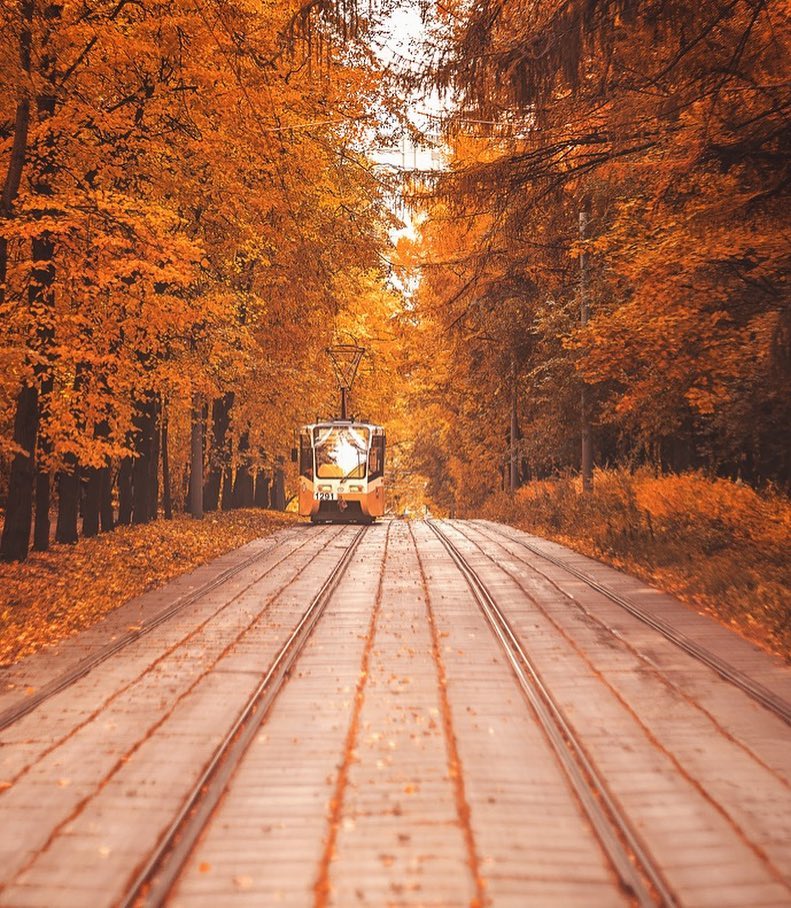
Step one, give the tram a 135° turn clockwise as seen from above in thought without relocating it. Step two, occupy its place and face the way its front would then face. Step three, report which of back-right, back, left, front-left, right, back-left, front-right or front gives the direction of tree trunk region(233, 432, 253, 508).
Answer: front

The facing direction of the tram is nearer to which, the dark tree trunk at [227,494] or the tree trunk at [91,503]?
the tree trunk

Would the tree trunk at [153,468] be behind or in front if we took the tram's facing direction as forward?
in front

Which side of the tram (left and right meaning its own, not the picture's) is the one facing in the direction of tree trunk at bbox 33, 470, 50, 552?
front

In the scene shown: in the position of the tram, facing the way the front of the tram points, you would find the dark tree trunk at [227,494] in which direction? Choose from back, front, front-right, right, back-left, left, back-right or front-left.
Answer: back-right

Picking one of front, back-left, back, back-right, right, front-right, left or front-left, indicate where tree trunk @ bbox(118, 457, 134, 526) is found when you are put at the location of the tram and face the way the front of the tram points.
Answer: front-right

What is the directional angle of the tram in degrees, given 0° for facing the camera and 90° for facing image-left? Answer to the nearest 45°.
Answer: approximately 0°

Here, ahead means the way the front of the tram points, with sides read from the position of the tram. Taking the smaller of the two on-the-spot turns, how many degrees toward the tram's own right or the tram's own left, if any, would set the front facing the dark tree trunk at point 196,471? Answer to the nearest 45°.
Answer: approximately 45° to the tram's own right

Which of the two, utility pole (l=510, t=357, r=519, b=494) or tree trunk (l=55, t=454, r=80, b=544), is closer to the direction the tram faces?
the tree trunk

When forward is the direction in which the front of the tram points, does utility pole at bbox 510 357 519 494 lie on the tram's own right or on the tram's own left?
on the tram's own left
